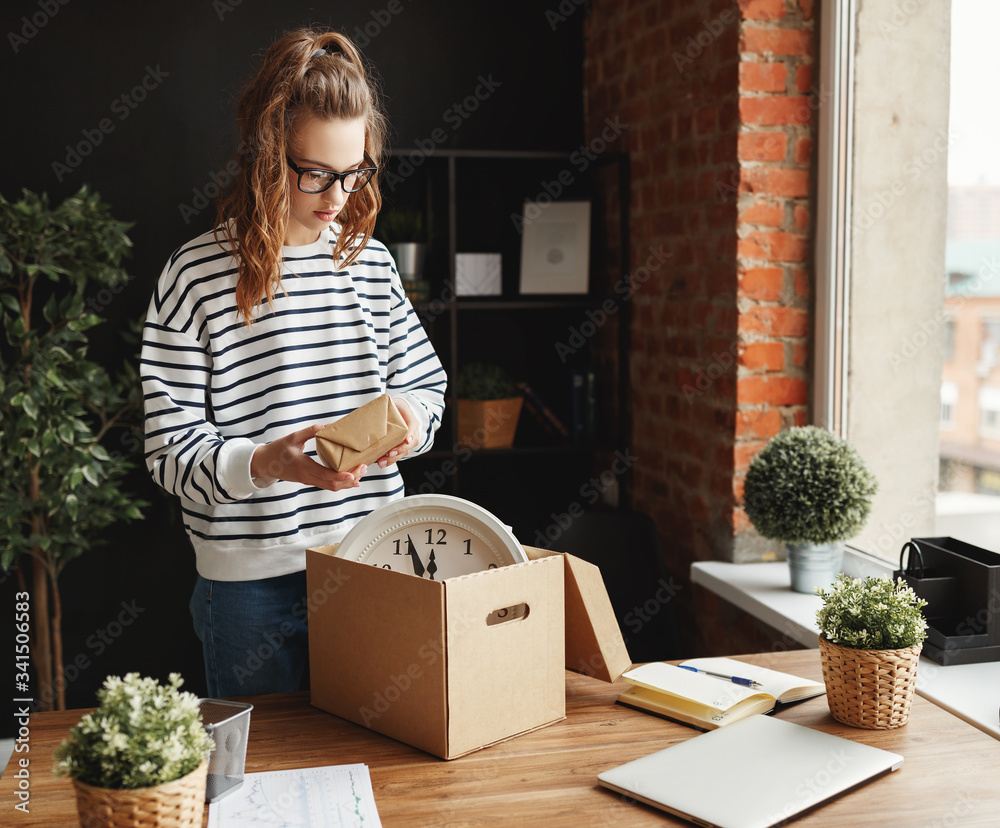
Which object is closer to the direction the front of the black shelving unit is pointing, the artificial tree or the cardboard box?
the cardboard box

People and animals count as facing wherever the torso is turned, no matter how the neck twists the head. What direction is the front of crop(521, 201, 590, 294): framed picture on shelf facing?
toward the camera

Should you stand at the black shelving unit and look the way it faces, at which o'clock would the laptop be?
The laptop is roughly at 12 o'clock from the black shelving unit.

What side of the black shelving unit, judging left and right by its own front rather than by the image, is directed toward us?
front

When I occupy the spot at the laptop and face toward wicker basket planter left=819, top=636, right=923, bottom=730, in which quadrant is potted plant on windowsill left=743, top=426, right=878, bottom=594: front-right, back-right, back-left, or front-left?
front-left

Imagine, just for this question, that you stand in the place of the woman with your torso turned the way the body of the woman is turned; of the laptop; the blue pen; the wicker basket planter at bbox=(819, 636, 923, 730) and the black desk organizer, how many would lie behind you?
0

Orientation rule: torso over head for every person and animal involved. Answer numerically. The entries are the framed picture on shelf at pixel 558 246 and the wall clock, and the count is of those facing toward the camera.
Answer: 2

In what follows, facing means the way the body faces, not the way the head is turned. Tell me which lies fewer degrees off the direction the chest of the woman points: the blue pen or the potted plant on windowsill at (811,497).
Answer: the blue pen

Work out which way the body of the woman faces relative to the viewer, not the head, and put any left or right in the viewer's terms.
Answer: facing the viewer and to the right of the viewer

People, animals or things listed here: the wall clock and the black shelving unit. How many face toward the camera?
2
